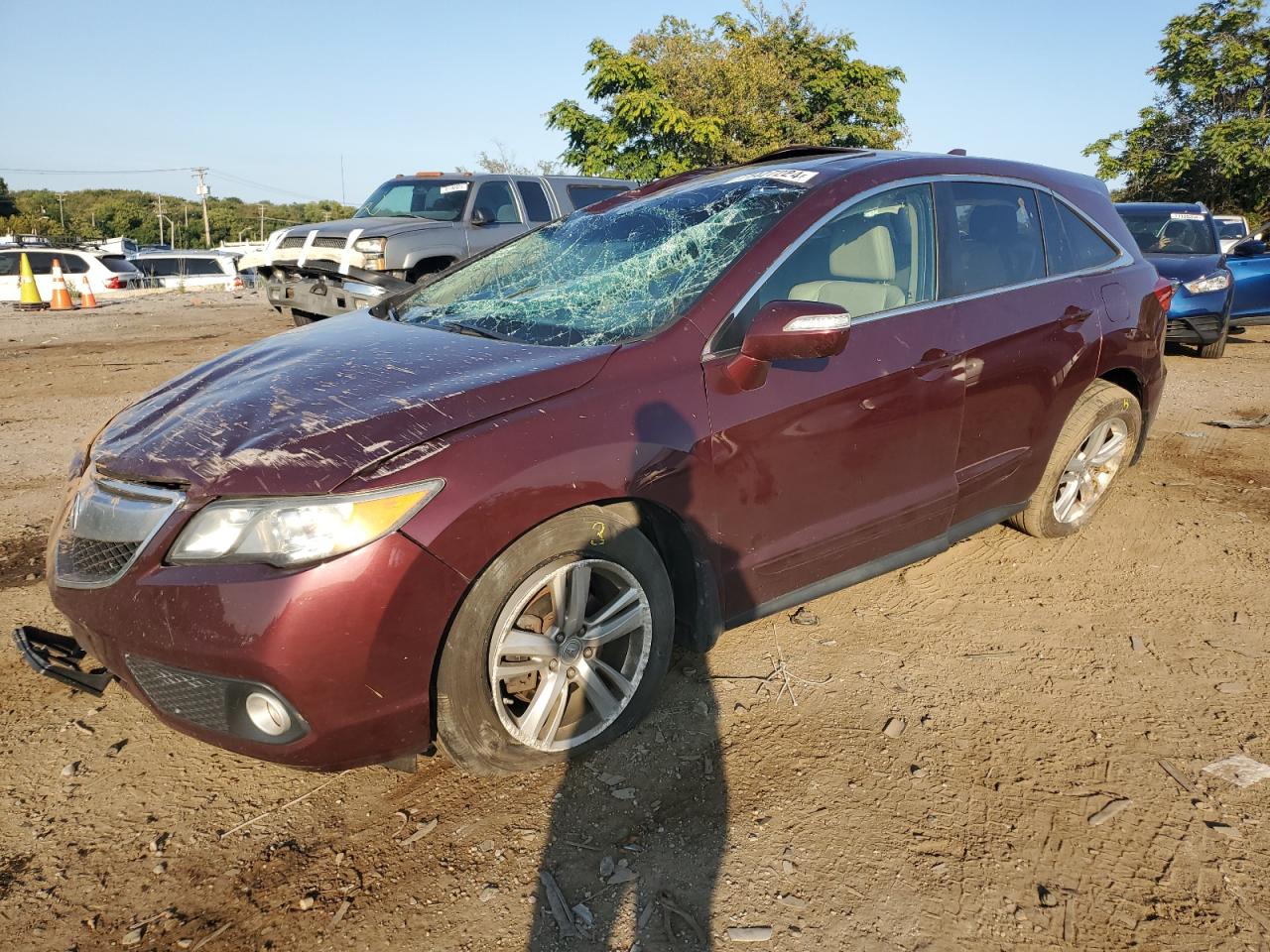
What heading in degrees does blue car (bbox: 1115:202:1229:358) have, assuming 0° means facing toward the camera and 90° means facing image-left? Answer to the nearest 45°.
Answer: approximately 0°

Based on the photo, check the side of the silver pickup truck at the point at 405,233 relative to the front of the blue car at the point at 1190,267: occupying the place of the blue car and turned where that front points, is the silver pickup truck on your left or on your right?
on your right

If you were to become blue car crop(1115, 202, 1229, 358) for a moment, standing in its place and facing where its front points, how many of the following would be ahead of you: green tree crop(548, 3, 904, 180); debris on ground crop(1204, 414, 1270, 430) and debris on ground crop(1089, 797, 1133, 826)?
2

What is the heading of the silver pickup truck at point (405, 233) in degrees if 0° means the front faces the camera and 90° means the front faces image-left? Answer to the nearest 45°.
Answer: approximately 45°

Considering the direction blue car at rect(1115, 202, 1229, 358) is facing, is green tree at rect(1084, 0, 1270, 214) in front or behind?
behind

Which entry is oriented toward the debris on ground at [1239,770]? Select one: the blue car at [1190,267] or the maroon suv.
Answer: the blue car

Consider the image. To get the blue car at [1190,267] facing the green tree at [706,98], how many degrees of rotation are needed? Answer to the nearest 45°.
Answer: approximately 135° to its right

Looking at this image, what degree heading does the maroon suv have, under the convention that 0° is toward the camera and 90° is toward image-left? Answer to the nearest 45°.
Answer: approximately 45°
